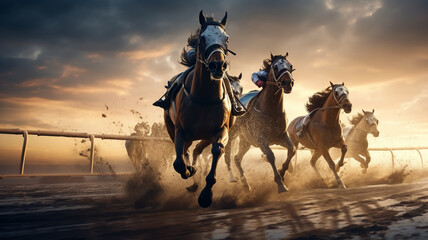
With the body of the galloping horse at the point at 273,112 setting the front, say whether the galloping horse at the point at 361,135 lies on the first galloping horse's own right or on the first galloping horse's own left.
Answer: on the first galloping horse's own left

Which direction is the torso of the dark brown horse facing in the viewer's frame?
toward the camera

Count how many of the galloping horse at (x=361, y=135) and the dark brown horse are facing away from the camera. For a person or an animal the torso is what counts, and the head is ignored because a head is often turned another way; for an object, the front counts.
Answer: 0

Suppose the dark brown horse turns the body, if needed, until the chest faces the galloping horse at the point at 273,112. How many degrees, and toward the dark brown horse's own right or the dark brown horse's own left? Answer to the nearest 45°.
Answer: approximately 135° to the dark brown horse's own left

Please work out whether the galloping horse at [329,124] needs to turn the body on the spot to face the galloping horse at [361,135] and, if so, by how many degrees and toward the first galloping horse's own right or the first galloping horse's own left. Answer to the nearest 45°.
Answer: approximately 135° to the first galloping horse's own left

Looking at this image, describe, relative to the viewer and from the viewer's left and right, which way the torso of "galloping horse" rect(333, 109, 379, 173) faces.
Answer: facing the viewer and to the right of the viewer

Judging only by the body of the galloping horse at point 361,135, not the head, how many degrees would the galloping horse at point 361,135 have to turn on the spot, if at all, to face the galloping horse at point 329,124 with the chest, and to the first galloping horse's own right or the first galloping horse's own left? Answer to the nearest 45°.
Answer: approximately 45° to the first galloping horse's own right
